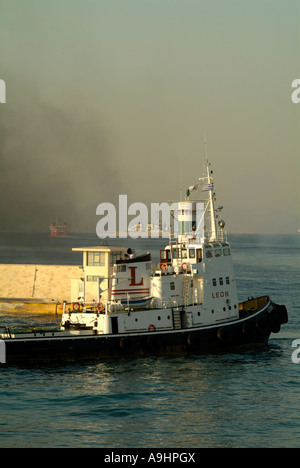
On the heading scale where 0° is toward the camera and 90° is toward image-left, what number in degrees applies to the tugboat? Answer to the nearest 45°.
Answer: approximately 270°
